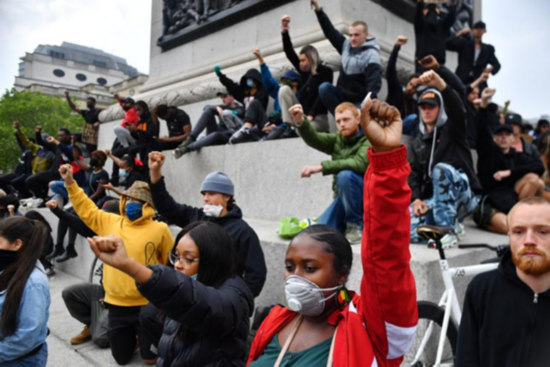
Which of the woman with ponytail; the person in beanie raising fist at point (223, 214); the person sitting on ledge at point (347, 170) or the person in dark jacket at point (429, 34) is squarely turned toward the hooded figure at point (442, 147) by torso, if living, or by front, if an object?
the person in dark jacket at point (429, 34)

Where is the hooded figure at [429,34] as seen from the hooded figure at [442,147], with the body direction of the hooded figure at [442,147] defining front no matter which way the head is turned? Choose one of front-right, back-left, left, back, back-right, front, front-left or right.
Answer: back-right

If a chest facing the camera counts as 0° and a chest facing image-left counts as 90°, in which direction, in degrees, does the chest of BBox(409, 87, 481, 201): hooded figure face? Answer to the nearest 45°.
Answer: approximately 45°

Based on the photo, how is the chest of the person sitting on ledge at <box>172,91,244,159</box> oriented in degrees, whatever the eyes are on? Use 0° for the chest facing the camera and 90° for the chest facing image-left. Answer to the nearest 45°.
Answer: approximately 45°

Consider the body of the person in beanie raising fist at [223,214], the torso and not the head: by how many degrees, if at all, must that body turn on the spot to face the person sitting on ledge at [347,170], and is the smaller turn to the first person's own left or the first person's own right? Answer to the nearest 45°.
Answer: approximately 135° to the first person's own left

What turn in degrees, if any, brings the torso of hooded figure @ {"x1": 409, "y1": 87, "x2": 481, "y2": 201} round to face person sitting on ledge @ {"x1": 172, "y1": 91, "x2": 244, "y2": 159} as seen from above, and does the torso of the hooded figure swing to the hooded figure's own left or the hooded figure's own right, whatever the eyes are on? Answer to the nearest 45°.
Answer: approximately 90° to the hooded figure's own right

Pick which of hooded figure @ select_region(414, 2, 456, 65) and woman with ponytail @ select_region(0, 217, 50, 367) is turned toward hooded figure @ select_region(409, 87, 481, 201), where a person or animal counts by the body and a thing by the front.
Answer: hooded figure @ select_region(414, 2, 456, 65)

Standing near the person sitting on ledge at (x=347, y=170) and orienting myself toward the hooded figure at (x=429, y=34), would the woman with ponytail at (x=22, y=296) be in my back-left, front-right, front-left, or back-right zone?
back-left
